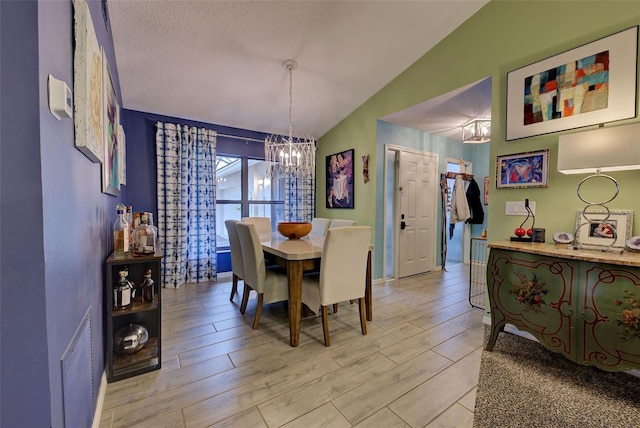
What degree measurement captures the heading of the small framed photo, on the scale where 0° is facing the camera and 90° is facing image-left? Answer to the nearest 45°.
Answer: approximately 45°

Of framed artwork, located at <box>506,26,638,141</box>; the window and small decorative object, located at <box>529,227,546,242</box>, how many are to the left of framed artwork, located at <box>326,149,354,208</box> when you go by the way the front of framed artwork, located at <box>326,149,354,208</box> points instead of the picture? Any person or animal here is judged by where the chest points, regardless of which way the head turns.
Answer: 2

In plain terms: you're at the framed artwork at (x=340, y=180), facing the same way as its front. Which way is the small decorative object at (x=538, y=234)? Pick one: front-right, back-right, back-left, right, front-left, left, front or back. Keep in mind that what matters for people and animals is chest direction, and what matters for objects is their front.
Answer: left

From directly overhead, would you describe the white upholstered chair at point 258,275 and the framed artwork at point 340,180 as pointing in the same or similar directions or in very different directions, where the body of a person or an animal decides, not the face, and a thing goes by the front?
very different directions

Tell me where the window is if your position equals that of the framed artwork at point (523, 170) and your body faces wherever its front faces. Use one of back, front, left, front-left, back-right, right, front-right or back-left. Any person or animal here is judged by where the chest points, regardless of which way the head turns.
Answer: front-right

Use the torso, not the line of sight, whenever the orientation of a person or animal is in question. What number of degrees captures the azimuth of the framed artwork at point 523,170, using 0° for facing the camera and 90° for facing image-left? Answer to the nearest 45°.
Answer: approximately 45°

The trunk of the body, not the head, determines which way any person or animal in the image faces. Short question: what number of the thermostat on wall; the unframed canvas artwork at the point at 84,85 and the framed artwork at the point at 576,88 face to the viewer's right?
2

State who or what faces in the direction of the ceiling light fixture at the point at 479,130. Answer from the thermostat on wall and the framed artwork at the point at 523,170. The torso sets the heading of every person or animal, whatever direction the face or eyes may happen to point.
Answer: the thermostat on wall

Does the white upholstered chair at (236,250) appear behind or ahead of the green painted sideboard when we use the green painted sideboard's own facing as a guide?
ahead

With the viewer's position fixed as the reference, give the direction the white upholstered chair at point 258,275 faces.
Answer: facing away from the viewer and to the right of the viewer

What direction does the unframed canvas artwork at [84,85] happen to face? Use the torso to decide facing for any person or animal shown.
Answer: to the viewer's right
